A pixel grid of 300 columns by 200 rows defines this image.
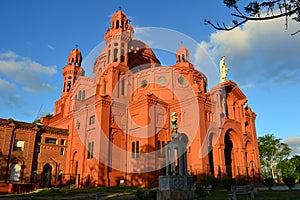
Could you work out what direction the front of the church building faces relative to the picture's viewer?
facing the viewer and to the right of the viewer
